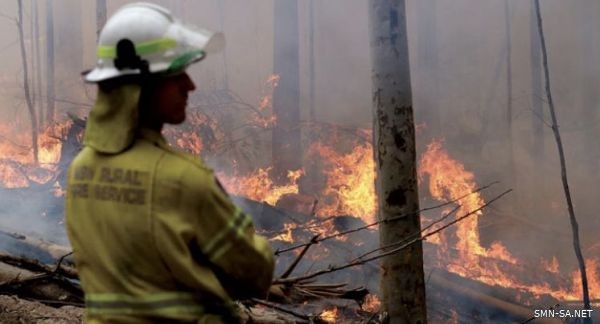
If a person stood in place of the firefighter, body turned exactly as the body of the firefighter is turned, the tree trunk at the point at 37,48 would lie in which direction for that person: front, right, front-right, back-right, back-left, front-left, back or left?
front-left

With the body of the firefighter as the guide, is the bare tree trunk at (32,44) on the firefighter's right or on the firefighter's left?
on the firefighter's left

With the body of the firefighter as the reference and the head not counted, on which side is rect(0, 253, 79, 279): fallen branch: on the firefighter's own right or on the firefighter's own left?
on the firefighter's own left

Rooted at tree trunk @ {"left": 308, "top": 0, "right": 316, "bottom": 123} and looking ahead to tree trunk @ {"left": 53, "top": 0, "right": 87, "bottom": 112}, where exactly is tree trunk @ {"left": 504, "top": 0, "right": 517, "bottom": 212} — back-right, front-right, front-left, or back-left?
back-left

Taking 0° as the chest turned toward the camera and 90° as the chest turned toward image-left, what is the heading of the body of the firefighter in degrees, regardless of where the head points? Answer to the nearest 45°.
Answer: approximately 225°

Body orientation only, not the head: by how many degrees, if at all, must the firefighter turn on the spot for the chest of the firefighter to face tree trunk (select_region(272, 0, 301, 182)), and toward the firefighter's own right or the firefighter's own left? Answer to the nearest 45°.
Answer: approximately 45° to the firefighter's own left

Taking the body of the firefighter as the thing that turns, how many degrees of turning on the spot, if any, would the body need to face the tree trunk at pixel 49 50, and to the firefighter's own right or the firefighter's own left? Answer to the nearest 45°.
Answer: approximately 45° to the firefighter's own left

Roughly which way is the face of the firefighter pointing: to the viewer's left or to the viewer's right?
to the viewer's right
